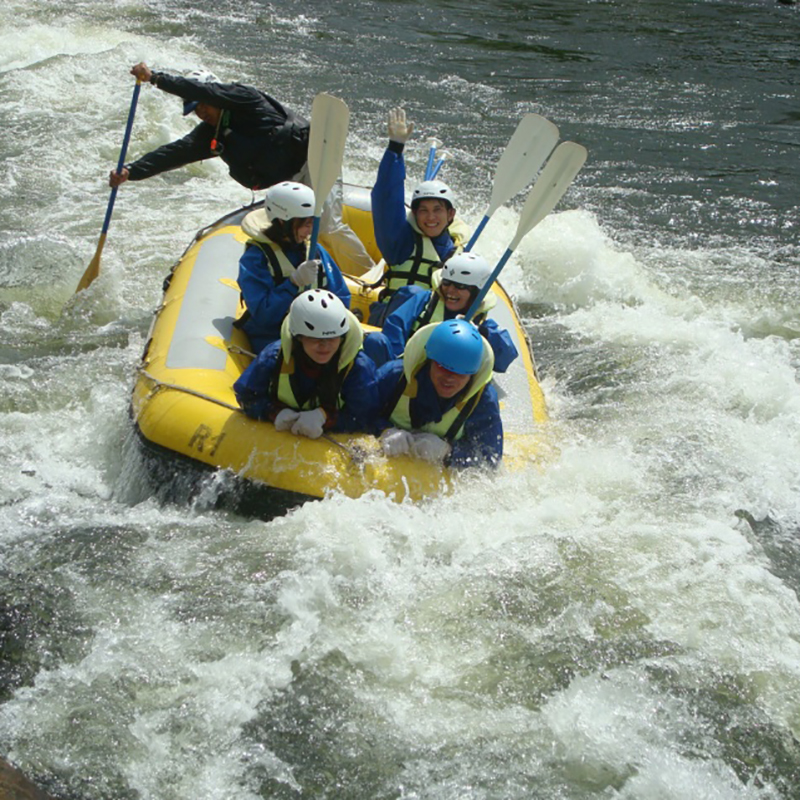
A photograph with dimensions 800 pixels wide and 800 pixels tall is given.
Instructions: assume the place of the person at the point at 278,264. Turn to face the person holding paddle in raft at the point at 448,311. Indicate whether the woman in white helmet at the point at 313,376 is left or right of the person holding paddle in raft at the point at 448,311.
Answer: right

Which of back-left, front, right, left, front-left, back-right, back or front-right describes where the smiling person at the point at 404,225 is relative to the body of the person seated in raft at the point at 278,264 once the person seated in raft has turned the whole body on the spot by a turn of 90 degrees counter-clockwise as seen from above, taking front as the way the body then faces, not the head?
front

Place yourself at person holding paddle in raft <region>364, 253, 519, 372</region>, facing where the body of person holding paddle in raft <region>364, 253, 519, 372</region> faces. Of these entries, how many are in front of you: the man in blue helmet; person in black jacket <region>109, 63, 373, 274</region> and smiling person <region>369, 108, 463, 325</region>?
1

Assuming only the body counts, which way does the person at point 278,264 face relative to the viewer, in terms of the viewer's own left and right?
facing the viewer and to the right of the viewer

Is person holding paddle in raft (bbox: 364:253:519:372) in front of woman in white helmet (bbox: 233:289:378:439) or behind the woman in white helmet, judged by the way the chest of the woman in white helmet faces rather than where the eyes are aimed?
behind

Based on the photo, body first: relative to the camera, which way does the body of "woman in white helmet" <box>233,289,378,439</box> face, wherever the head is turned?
toward the camera

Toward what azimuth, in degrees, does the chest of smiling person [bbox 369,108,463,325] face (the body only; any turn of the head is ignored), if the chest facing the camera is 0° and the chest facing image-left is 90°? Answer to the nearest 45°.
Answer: approximately 0°

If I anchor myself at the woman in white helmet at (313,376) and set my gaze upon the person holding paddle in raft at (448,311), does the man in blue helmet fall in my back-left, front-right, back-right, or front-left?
front-right

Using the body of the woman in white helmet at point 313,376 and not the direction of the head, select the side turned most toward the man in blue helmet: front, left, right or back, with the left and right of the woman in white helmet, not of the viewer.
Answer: left

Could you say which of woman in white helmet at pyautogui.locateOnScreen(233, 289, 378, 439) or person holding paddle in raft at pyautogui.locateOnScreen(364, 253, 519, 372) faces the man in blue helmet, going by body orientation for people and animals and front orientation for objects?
the person holding paddle in raft

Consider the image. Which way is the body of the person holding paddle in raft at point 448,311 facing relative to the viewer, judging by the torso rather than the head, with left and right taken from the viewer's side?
facing the viewer

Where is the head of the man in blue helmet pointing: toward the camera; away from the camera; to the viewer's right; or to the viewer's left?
toward the camera

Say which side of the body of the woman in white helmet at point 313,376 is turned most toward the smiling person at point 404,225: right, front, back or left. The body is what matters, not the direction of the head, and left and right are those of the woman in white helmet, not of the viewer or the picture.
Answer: back

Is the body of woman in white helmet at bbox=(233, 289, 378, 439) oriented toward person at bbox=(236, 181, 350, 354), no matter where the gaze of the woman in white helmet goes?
no

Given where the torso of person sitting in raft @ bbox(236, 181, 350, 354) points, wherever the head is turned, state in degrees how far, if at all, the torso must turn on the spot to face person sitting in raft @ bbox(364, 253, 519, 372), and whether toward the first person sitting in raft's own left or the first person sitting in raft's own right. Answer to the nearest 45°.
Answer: approximately 45° to the first person sitting in raft's own left

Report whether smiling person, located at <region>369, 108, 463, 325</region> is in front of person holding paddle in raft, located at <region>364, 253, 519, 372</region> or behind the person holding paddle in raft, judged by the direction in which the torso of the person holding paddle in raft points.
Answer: behind

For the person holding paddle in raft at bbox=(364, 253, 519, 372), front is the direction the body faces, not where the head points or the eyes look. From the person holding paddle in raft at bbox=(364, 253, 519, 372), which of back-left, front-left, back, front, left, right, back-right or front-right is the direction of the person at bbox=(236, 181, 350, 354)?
right
